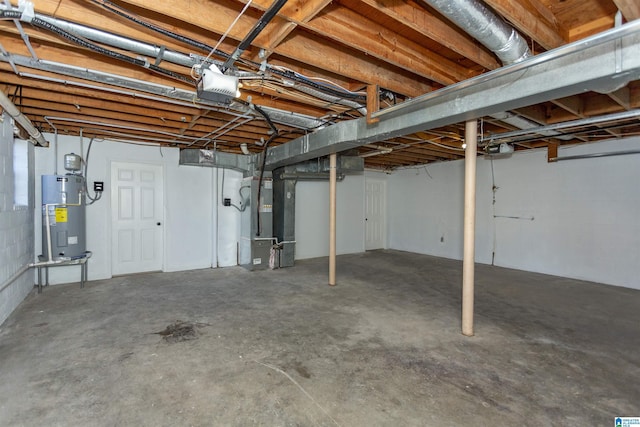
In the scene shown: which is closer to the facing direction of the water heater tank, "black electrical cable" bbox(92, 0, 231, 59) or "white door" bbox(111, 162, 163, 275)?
the black electrical cable

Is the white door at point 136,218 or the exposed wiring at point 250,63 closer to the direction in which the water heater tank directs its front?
the exposed wiring

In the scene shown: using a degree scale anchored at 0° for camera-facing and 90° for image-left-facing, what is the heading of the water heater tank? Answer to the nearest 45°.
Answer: approximately 0°

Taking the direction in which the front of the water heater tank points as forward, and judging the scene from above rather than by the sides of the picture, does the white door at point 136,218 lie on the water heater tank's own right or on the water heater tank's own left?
on the water heater tank's own left

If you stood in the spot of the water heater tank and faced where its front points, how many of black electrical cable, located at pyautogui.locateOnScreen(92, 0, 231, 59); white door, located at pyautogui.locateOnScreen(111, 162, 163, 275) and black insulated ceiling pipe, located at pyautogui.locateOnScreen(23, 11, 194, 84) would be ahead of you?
2

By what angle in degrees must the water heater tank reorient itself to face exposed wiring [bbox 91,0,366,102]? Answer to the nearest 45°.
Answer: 0° — it already faces it

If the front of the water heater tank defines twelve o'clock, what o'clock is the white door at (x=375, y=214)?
The white door is roughly at 9 o'clock from the water heater tank.

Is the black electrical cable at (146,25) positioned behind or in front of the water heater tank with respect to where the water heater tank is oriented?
in front
